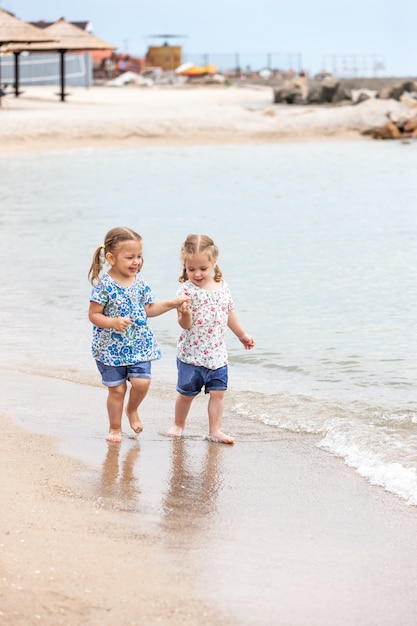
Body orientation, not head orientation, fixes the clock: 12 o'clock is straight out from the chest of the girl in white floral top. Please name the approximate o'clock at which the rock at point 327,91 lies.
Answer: The rock is roughly at 6 o'clock from the girl in white floral top.

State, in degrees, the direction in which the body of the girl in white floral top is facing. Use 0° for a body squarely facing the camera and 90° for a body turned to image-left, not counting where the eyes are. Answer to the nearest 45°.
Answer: approximately 0°

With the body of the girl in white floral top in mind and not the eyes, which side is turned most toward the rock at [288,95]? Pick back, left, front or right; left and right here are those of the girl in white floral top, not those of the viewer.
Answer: back

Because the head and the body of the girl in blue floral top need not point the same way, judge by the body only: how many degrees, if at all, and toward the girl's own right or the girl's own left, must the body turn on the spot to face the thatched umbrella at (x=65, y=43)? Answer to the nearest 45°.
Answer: approximately 135° to the girl's own left

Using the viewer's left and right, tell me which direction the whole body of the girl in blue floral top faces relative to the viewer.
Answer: facing the viewer and to the right of the viewer

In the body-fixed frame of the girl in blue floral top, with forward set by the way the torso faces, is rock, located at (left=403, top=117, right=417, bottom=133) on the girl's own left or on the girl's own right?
on the girl's own left

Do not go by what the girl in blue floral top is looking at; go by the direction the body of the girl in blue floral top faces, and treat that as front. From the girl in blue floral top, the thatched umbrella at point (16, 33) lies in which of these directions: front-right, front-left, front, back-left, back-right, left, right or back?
back-left

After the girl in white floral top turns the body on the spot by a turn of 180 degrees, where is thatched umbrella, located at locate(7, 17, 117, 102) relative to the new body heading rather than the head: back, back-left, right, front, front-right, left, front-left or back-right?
front

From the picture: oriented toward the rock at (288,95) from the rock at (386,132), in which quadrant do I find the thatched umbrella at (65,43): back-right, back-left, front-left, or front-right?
front-left

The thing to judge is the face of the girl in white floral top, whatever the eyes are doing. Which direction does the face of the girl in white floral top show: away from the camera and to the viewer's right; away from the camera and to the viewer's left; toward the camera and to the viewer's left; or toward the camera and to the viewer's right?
toward the camera and to the viewer's left

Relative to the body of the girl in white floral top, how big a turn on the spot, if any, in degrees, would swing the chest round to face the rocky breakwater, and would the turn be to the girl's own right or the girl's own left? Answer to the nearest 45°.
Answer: approximately 180°

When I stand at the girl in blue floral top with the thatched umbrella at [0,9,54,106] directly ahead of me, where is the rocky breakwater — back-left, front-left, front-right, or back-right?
front-right

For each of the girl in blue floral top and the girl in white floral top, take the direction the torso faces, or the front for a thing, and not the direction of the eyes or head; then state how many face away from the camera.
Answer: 0

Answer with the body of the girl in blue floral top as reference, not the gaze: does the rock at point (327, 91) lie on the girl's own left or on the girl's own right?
on the girl's own left
